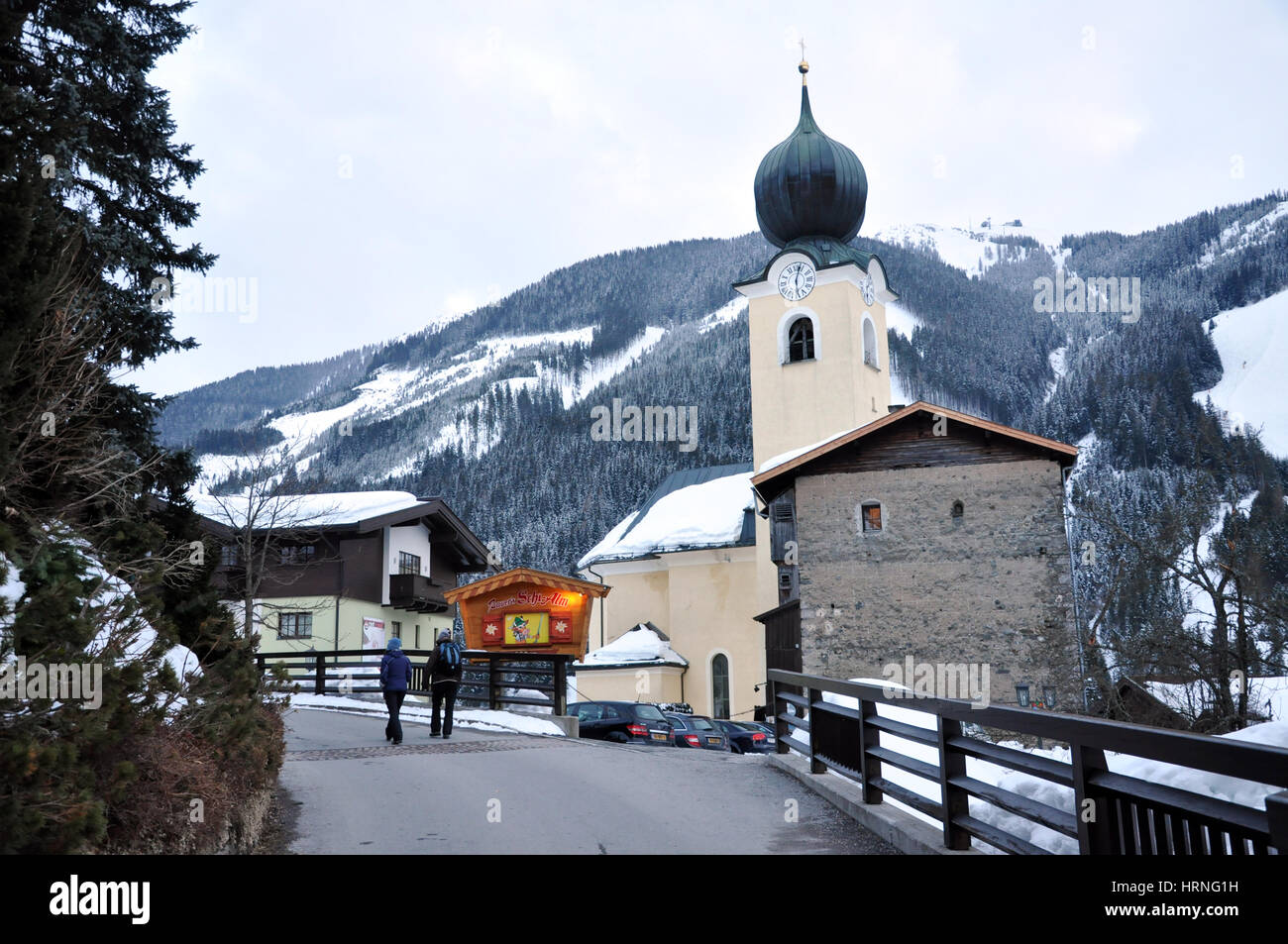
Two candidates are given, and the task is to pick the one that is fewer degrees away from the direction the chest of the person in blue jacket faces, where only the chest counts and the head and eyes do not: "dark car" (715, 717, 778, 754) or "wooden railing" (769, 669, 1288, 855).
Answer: the dark car

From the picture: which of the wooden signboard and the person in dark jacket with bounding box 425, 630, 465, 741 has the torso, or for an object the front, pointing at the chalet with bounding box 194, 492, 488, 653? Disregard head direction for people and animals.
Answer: the person in dark jacket

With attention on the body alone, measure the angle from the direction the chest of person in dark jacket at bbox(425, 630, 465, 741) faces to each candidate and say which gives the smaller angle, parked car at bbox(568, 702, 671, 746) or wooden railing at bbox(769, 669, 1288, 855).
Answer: the parked car

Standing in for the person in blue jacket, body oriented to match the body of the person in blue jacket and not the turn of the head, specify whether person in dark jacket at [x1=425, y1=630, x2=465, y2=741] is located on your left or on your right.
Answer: on your right

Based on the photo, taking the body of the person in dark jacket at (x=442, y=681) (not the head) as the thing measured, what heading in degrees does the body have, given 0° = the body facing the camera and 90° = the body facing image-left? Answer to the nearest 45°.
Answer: approximately 180°

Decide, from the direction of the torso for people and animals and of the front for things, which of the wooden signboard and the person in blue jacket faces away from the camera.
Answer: the person in blue jacket

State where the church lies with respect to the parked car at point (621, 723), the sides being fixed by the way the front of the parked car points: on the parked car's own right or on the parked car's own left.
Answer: on the parked car's own right

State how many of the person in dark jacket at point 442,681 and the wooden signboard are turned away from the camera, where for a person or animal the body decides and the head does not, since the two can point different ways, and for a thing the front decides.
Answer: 1

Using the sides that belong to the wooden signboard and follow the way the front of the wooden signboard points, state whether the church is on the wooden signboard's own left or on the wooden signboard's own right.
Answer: on the wooden signboard's own left

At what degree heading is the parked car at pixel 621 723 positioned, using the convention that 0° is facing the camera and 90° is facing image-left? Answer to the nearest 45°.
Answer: approximately 135°

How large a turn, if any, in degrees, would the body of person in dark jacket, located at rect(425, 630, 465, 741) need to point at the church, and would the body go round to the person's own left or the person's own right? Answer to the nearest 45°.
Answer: approximately 45° to the person's own right

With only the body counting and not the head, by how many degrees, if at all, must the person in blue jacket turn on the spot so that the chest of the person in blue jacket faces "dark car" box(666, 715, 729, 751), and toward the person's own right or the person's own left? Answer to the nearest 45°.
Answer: approximately 45° to the person's own right

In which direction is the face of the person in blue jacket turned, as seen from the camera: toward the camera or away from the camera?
away from the camera
